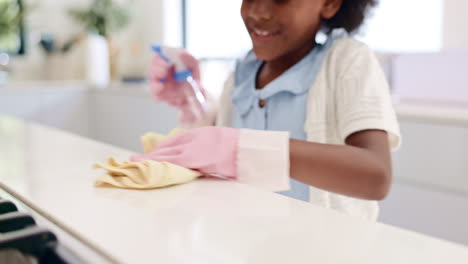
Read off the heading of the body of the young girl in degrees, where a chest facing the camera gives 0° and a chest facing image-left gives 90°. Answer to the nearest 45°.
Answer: approximately 45°
